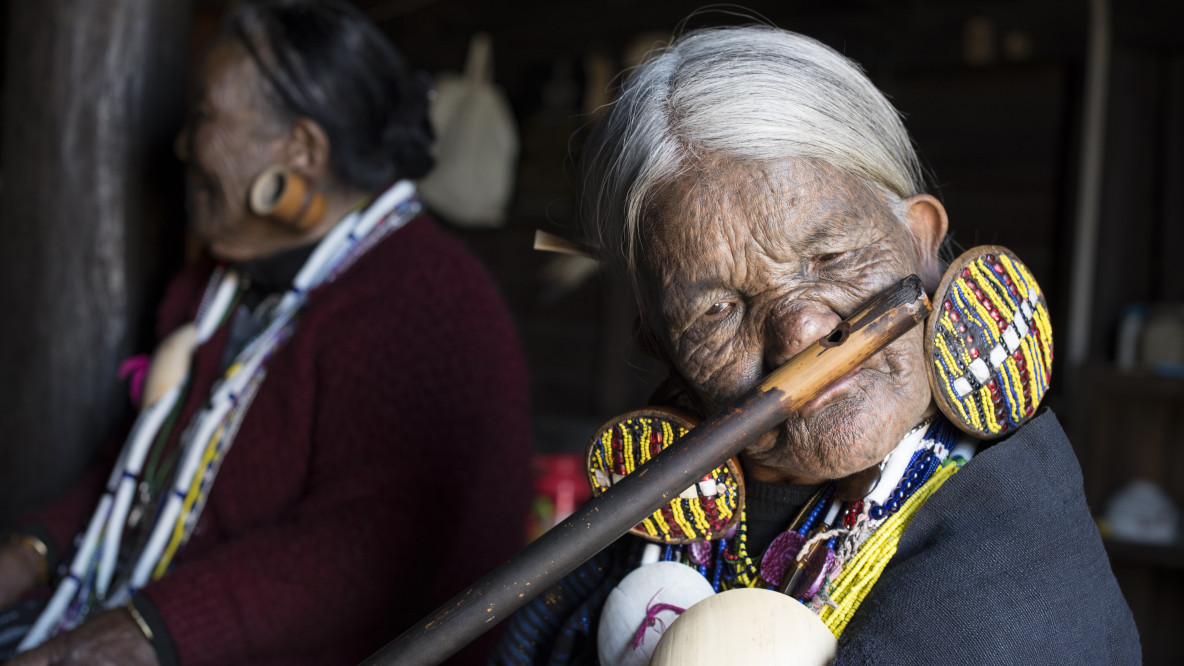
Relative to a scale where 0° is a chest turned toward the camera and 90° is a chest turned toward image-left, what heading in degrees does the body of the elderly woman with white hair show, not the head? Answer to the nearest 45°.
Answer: approximately 0°

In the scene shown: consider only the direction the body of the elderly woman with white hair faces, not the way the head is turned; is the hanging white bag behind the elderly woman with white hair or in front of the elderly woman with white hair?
behind

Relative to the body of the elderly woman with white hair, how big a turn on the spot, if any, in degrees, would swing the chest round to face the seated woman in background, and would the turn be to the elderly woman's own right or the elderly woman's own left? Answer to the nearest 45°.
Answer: approximately 135° to the elderly woman's own right

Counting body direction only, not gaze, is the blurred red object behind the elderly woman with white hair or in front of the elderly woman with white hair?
behind

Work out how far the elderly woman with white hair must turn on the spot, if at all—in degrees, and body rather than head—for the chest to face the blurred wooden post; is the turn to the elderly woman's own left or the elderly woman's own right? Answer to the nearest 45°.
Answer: approximately 135° to the elderly woman's own right

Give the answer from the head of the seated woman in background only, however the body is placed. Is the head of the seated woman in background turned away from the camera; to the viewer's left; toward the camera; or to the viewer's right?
to the viewer's left
